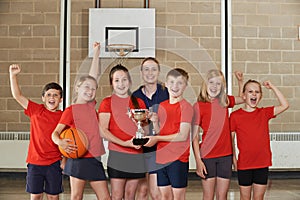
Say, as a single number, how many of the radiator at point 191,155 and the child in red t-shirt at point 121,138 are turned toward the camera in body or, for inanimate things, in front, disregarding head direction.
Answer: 2

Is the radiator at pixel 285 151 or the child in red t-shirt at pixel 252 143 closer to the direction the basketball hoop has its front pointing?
the child in red t-shirt

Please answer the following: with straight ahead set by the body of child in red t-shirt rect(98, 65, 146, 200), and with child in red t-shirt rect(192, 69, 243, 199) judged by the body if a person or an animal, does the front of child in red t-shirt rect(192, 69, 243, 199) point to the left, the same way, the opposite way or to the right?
the same way

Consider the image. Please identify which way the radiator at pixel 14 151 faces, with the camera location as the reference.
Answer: facing the viewer

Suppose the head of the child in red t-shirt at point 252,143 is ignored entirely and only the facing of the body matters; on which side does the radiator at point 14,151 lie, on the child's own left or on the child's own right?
on the child's own right

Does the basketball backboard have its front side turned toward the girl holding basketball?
yes

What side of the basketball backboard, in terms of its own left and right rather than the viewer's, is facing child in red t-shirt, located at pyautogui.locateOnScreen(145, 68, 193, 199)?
front

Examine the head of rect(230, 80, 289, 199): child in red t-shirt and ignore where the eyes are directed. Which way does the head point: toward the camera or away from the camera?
toward the camera

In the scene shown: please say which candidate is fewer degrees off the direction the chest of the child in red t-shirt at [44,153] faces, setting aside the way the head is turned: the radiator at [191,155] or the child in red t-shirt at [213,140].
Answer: the child in red t-shirt

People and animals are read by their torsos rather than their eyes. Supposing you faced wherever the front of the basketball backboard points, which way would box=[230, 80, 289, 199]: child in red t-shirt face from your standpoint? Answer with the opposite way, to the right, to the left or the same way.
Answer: the same way

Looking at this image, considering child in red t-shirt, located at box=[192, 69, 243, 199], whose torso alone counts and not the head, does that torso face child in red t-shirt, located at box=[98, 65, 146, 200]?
no

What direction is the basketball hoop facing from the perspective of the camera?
toward the camera

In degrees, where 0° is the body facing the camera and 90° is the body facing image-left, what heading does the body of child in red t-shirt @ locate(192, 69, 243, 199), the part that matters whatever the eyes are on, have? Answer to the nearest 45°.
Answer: approximately 0°

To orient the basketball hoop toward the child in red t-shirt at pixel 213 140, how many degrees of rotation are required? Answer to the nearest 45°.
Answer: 0° — it already faces them

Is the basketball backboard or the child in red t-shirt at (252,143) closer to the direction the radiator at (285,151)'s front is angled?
the child in red t-shirt

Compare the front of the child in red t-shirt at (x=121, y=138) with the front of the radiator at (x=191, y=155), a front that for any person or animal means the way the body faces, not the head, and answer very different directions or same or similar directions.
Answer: same or similar directions

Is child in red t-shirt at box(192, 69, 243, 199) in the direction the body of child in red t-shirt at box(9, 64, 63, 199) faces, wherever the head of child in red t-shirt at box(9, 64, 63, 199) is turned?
no

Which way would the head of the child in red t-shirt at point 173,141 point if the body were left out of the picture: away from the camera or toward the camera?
toward the camera

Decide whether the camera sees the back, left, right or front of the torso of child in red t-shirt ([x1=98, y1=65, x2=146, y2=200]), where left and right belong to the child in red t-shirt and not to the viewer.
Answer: front

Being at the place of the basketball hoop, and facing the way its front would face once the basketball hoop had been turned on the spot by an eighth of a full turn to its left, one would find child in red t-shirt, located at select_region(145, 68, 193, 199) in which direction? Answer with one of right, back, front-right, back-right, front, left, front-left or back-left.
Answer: front-right
